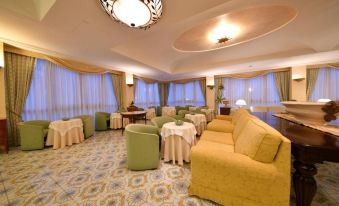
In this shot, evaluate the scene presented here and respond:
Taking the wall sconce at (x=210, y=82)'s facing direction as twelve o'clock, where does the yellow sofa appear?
The yellow sofa is roughly at 12 o'clock from the wall sconce.

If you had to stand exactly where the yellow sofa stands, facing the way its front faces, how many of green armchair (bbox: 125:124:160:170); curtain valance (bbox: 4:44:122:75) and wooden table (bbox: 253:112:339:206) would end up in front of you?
2

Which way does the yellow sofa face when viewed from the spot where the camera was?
facing to the left of the viewer

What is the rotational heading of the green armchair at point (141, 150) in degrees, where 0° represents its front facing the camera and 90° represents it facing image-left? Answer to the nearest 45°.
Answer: approximately 225°

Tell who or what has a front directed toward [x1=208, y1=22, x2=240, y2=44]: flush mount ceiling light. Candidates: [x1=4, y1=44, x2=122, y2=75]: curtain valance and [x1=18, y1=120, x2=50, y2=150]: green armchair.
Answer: the curtain valance

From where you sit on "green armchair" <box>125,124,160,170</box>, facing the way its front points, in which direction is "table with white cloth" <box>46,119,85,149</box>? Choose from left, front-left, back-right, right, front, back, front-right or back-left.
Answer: left

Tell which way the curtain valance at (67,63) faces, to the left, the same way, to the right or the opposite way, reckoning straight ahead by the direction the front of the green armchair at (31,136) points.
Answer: to the right
